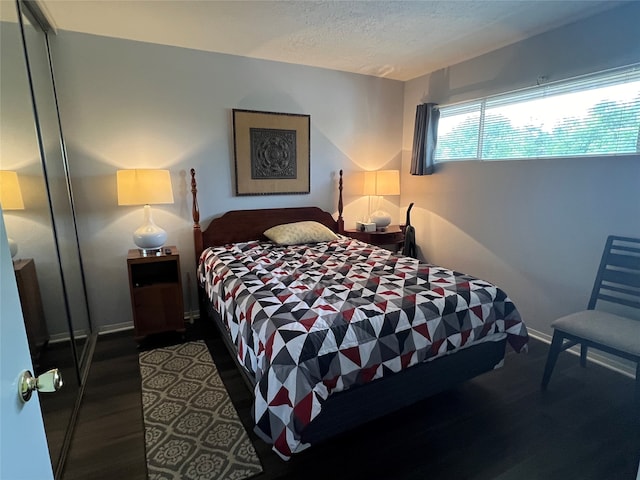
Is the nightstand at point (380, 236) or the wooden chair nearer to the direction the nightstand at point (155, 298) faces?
the wooden chair

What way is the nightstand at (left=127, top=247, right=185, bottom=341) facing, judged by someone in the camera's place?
facing the viewer

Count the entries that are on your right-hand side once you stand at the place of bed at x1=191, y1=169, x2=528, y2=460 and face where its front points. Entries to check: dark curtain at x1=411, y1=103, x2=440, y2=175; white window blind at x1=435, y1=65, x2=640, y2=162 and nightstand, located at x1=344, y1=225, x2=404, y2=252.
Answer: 0

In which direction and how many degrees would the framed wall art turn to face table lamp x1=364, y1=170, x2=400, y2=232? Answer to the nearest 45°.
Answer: approximately 45° to its left

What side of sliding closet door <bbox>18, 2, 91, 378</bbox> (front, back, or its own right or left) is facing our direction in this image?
right

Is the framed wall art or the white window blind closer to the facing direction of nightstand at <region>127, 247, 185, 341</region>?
the white window blind

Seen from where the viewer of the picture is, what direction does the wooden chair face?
facing the viewer and to the left of the viewer

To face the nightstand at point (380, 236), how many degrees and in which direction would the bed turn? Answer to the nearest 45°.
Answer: approximately 135° to its left

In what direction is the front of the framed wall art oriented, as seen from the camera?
facing the viewer and to the right of the viewer

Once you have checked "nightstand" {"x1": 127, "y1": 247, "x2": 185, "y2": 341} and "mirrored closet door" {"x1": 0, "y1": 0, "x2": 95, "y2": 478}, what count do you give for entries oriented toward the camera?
1

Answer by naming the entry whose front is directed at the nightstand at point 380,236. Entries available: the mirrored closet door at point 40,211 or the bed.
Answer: the mirrored closet door

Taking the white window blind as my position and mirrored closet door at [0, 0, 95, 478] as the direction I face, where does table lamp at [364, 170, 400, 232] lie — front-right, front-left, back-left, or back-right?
front-right

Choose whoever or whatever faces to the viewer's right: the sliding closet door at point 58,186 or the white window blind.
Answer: the sliding closet door

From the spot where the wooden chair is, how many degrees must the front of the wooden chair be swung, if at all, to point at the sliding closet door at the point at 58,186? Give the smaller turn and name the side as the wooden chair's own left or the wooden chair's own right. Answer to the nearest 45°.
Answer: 0° — it already faces it

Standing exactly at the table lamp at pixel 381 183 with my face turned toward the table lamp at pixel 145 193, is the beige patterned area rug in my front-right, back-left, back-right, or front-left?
front-left

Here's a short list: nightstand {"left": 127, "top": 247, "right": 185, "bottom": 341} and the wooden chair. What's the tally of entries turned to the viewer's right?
0

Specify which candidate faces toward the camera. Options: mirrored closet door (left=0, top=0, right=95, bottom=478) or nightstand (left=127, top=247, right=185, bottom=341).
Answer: the nightstand

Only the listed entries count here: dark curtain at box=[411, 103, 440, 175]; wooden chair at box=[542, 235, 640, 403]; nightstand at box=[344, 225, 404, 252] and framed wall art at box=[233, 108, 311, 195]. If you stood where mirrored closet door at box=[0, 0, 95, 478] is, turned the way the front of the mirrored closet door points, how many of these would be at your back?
0
